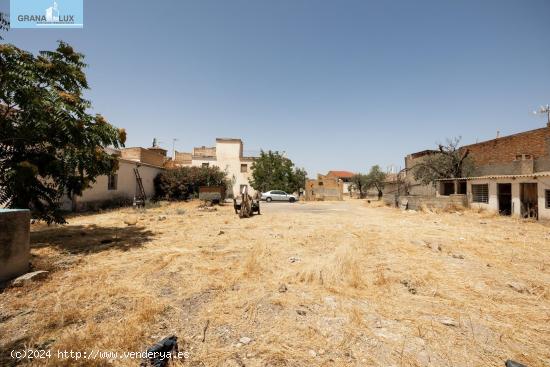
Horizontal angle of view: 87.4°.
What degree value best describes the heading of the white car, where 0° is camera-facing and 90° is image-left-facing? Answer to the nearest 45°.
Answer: approximately 270°

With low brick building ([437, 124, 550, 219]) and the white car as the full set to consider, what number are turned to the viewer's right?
1

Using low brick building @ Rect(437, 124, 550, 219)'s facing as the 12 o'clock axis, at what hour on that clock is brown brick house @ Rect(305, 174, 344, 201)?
The brown brick house is roughly at 2 o'clock from the low brick building.

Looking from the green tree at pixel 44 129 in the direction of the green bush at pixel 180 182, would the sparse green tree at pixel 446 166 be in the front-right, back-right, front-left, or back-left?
front-right

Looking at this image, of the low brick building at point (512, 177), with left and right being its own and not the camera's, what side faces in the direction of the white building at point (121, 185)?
front

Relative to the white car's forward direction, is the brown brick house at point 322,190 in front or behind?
in front

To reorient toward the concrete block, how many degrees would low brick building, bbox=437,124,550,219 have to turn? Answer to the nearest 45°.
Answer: approximately 45° to its left

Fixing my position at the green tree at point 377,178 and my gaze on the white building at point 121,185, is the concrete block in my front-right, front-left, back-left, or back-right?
front-left

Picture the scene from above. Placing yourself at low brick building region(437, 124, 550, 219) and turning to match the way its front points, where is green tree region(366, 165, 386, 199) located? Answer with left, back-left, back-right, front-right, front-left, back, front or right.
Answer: right

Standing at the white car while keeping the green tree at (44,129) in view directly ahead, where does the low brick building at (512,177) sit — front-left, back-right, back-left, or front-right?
front-left

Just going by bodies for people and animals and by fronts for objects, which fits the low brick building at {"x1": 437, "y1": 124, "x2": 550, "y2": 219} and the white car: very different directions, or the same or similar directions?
very different directions

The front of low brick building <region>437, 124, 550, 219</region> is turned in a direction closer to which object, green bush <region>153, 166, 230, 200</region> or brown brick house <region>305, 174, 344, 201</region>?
the green bush
